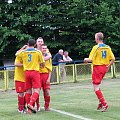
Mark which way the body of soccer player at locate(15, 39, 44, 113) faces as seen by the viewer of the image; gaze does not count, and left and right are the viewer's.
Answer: facing away from the viewer

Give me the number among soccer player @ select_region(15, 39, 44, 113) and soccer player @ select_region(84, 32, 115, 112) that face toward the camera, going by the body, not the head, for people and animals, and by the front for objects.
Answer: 0

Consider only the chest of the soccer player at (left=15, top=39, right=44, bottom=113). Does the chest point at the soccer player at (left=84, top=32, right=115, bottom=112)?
no

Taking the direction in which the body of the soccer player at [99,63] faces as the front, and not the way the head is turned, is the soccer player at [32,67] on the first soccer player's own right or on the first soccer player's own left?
on the first soccer player's own left
